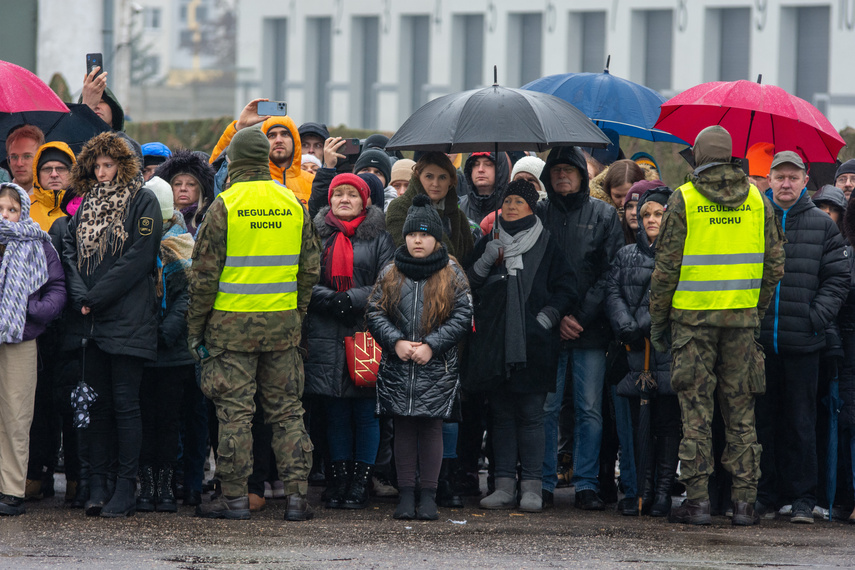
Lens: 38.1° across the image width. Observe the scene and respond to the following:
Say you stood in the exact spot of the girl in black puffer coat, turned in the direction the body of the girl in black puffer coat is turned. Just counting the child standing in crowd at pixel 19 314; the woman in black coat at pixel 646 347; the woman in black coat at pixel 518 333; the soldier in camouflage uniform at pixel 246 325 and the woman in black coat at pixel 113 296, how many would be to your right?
3

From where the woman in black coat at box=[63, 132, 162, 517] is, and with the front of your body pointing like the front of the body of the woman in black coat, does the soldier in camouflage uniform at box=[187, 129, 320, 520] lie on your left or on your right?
on your left

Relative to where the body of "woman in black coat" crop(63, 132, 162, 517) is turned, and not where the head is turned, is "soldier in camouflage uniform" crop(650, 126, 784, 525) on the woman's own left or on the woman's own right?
on the woman's own left

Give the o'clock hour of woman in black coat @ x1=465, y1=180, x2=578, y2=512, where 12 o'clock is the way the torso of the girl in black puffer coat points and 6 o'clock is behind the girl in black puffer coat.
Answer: The woman in black coat is roughly at 8 o'clock from the girl in black puffer coat.

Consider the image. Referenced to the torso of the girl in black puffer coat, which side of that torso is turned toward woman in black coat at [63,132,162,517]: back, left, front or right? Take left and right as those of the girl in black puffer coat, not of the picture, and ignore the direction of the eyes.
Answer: right

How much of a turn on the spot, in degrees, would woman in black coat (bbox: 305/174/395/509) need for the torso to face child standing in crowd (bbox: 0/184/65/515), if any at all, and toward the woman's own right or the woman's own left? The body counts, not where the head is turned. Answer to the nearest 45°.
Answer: approximately 90° to the woman's own right

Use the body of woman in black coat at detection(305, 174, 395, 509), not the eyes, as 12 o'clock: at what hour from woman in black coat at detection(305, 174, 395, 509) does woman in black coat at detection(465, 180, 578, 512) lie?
woman in black coat at detection(465, 180, 578, 512) is roughly at 9 o'clock from woman in black coat at detection(305, 174, 395, 509).

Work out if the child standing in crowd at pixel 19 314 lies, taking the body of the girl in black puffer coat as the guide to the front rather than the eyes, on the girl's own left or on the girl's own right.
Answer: on the girl's own right

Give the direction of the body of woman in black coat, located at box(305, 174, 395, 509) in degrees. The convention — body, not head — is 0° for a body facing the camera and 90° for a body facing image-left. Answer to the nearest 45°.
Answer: approximately 0°

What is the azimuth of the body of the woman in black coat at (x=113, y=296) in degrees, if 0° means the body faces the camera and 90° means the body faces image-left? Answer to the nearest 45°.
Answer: approximately 45°

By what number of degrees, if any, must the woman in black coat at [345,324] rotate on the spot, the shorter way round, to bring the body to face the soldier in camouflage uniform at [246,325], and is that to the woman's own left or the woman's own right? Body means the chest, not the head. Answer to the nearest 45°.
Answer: approximately 45° to the woman's own right

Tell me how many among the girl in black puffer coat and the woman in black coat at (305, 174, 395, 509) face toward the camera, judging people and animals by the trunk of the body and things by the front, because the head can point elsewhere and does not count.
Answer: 2
